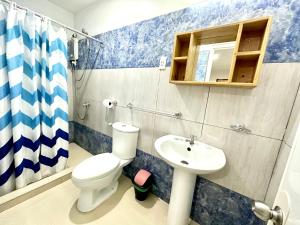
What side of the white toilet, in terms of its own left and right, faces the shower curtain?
right

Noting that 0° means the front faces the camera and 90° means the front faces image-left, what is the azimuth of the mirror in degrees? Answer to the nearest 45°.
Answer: approximately 45°

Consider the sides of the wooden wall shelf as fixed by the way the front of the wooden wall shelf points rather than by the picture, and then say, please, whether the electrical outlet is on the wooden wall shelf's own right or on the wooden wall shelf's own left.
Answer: on the wooden wall shelf's own right

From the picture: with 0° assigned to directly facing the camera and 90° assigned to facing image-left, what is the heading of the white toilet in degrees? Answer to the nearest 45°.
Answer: approximately 45°

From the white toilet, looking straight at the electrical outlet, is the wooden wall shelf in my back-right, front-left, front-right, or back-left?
front-right

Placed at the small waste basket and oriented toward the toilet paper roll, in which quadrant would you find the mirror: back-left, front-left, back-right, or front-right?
back-right

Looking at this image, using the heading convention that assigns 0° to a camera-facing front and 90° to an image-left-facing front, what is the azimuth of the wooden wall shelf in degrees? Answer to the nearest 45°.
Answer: approximately 45°

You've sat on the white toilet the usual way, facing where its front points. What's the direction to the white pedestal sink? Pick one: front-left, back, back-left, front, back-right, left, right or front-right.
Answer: left
